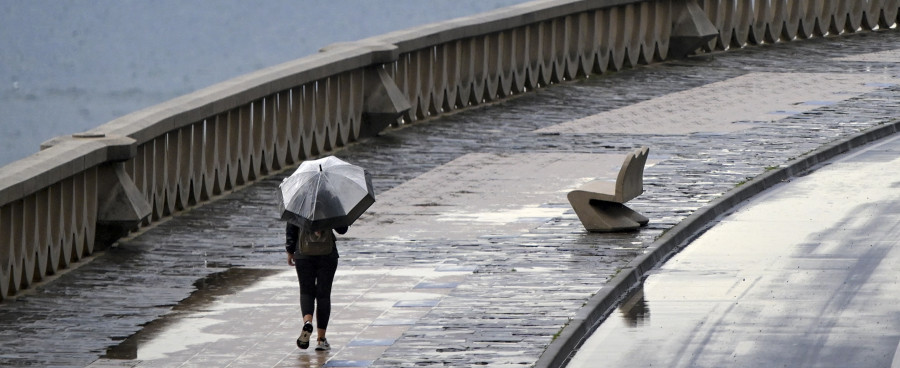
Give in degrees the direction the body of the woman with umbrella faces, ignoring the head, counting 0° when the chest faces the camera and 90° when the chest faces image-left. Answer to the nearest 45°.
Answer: approximately 180°

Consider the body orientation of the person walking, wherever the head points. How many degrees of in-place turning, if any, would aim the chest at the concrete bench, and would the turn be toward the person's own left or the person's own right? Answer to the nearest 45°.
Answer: approximately 45° to the person's own right
